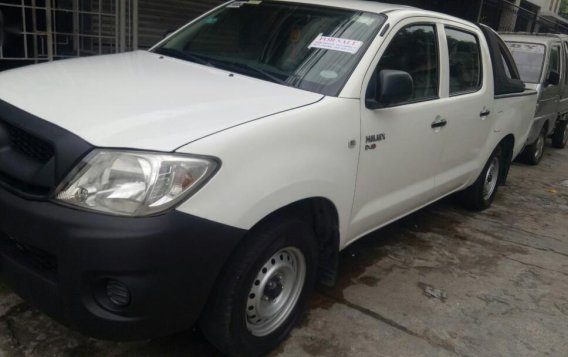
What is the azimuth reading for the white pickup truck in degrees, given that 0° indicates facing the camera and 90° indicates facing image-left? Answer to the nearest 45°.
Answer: approximately 45°
